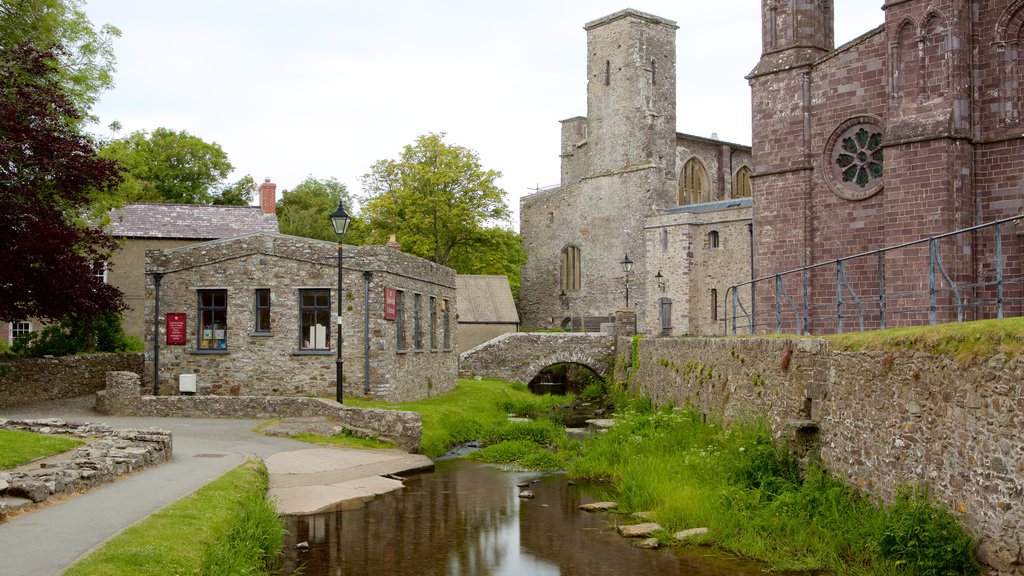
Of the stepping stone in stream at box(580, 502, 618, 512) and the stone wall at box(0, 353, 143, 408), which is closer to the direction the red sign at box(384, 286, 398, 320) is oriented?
the stepping stone in stream

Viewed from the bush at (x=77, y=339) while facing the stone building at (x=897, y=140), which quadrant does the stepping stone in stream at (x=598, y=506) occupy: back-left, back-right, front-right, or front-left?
front-right

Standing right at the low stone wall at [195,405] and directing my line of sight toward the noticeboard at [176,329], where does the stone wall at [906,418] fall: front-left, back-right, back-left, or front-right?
back-right

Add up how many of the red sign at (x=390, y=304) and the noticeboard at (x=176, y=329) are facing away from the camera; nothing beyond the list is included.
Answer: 0

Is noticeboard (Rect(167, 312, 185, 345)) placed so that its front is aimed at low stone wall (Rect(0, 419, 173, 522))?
yes

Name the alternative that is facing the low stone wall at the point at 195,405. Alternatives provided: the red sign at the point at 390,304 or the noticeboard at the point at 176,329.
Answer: the noticeboard

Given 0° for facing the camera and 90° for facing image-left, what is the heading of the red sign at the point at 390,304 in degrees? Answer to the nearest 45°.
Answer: approximately 315°

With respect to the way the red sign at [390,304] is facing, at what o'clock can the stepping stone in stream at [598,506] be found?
The stepping stone in stream is roughly at 1 o'clock from the red sign.

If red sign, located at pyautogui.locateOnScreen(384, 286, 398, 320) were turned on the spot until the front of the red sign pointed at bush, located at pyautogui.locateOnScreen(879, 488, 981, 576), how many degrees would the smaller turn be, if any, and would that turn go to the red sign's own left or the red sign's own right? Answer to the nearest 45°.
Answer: approximately 45° to the red sign's own right

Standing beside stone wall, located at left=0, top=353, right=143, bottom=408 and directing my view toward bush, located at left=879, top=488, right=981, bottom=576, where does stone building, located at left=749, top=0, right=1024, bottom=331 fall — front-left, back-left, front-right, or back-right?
front-left

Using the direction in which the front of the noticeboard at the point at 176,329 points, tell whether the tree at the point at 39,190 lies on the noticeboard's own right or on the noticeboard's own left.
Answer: on the noticeboard's own right

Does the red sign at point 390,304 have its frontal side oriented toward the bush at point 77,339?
no

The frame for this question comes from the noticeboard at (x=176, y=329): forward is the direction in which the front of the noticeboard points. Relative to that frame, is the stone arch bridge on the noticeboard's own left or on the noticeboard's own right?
on the noticeboard's own left

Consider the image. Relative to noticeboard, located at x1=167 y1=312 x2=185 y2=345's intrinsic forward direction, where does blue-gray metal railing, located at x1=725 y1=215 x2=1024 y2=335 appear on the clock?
The blue-gray metal railing is roughly at 10 o'clock from the noticeboard.

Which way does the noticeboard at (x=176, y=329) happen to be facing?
toward the camera

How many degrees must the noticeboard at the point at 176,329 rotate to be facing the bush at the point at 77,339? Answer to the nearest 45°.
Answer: approximately 135° to its right

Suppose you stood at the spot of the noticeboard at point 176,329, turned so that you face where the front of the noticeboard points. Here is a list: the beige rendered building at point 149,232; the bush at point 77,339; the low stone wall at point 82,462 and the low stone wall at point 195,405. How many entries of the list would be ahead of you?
2
